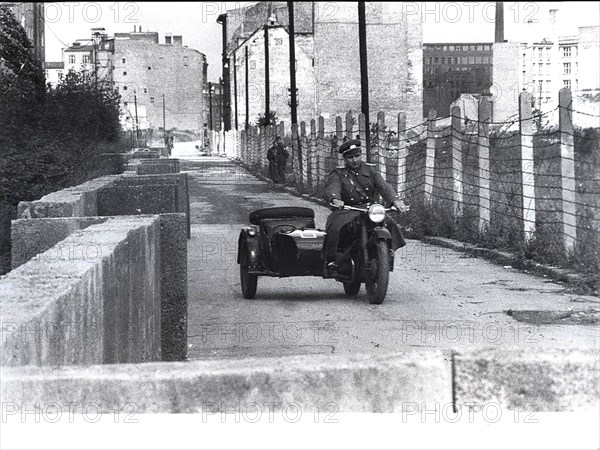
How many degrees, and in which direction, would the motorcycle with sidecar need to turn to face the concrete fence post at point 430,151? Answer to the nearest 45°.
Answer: approximately 180°

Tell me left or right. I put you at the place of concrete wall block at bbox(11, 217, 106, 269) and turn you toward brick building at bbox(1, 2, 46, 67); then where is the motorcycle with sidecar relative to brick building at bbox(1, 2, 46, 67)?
right

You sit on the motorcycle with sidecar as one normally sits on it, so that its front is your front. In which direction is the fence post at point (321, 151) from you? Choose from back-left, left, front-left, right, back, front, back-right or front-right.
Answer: back

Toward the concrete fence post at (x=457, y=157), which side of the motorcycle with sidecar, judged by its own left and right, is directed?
back

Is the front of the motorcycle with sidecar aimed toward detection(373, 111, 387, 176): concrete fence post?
no

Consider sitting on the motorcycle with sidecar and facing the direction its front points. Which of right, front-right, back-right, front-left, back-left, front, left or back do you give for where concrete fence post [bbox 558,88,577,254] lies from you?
back-left

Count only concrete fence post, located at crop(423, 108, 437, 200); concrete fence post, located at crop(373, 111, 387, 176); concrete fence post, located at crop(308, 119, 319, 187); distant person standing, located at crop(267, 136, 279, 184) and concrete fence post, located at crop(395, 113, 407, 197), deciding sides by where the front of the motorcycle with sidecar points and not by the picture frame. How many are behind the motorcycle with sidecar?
5

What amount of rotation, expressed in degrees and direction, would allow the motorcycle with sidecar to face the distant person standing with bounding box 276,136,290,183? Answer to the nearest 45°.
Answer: approximately 180°

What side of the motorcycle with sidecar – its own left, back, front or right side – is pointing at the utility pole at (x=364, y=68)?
back

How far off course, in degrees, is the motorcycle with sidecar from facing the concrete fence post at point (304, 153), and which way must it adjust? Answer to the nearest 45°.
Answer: approximately 180°

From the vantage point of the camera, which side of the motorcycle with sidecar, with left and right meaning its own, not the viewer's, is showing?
front

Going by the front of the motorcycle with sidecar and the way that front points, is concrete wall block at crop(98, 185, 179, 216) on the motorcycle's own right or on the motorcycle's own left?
on the motorcycle's own right

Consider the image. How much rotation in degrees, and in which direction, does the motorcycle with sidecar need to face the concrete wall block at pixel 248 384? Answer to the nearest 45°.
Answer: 0° — it already faces it

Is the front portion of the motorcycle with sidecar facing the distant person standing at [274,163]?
no

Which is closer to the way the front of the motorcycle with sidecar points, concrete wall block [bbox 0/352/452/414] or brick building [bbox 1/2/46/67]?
the concrete wall block

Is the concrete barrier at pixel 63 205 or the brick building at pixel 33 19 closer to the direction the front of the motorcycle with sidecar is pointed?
the concrete barrier
